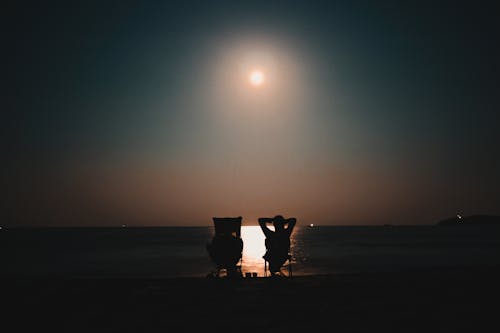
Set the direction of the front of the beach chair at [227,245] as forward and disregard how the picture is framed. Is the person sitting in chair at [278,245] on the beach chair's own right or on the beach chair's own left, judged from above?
on the beach chair's own right

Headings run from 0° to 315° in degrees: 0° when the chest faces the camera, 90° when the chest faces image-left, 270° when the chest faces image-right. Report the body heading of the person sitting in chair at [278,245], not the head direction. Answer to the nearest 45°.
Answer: approximately 180°

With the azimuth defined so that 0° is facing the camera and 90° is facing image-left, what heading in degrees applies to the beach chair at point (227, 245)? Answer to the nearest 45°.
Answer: approximately 180°

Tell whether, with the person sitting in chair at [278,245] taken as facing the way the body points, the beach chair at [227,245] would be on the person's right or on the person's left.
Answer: on the person's left

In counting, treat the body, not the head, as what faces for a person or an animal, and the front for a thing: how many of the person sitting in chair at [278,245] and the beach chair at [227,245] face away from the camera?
2
